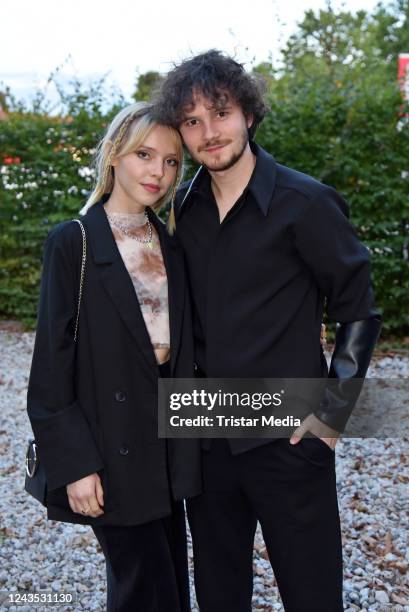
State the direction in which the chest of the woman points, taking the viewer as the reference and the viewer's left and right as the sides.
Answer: facing the viewer and to the right of the viewer
